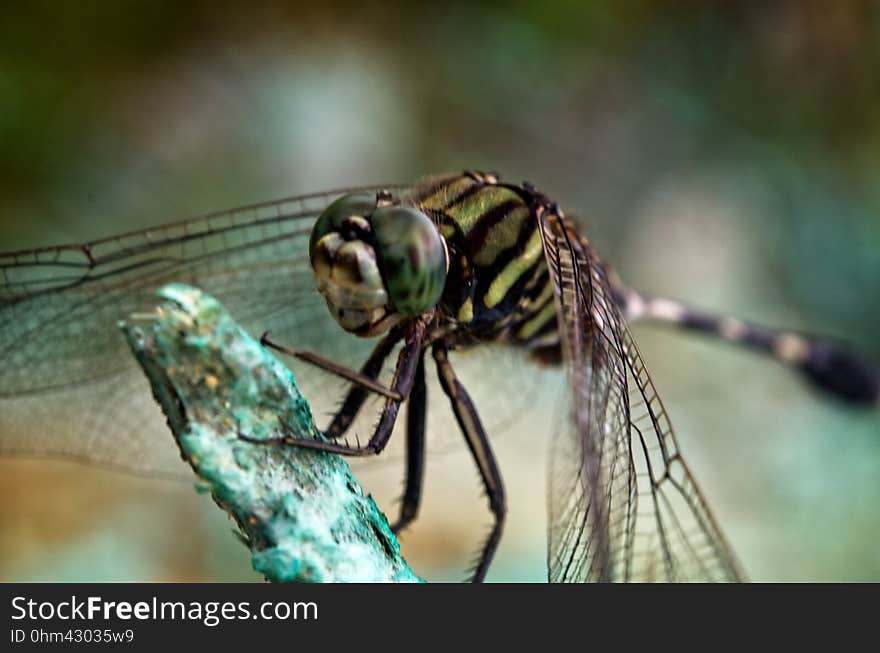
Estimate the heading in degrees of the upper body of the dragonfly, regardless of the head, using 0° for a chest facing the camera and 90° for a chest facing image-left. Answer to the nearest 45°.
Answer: approximately 45°
